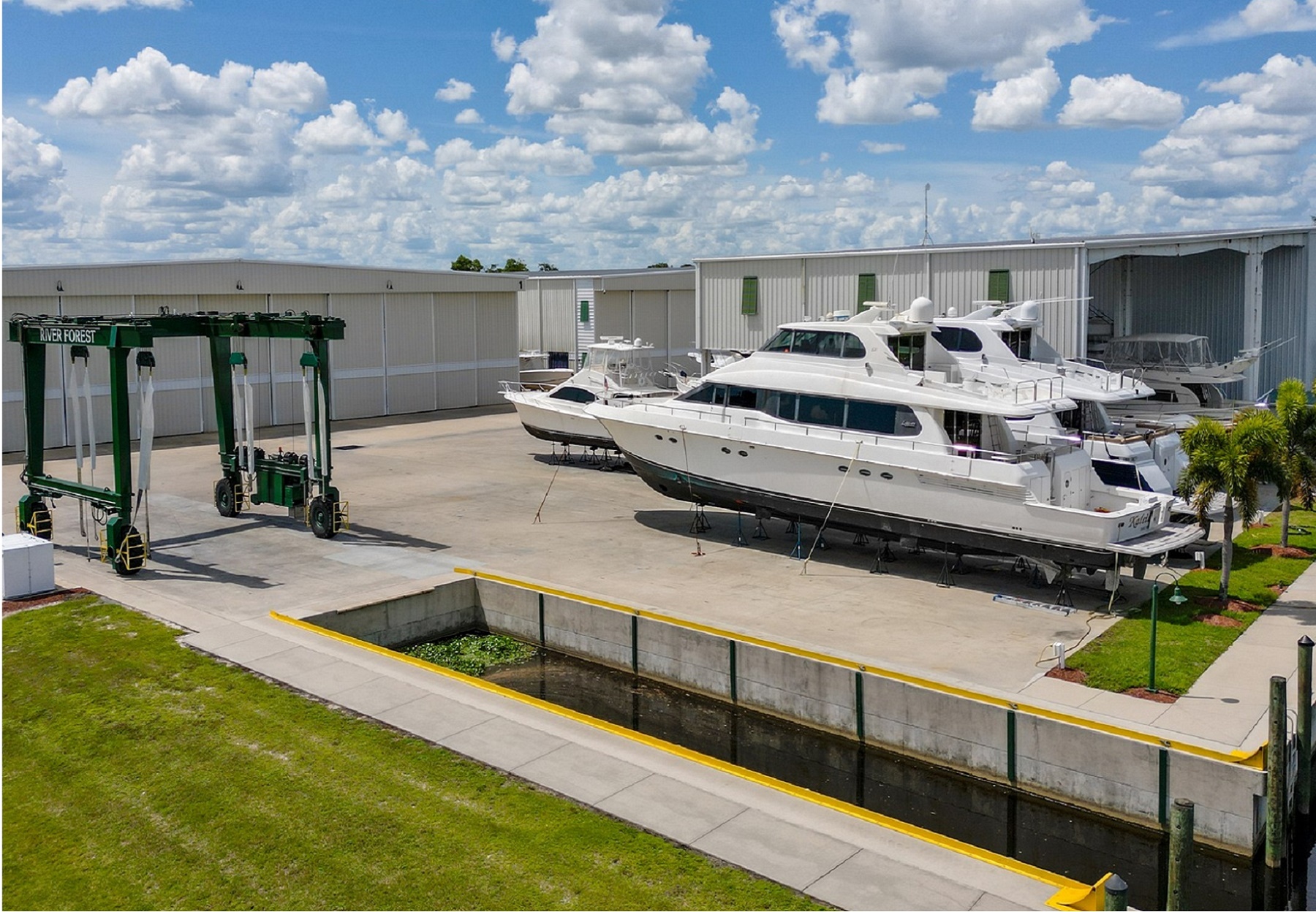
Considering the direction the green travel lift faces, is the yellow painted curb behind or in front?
in front

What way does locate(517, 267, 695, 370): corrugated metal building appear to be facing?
toward the camera

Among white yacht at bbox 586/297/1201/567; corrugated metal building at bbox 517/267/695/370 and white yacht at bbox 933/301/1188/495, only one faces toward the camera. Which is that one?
the corrugated metal building

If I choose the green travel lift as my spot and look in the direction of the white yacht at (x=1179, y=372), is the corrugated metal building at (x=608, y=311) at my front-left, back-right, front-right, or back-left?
front-left

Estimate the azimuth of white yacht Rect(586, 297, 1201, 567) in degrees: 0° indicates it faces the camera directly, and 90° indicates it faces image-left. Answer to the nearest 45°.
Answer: approximately 135°

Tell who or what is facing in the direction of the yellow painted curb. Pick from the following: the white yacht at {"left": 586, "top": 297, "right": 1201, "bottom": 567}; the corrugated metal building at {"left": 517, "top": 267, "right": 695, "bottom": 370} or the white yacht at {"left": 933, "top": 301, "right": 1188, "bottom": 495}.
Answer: the corrugated metal building

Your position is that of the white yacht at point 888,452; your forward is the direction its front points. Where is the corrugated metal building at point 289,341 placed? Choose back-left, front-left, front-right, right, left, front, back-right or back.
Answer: front

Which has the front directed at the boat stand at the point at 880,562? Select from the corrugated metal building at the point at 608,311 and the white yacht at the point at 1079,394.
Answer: the corrugated metal building

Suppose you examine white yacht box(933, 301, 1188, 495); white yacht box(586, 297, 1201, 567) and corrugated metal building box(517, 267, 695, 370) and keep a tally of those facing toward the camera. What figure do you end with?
1

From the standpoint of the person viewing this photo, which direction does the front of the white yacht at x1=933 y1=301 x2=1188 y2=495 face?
facing away from the viewer and to the left of the viewer
